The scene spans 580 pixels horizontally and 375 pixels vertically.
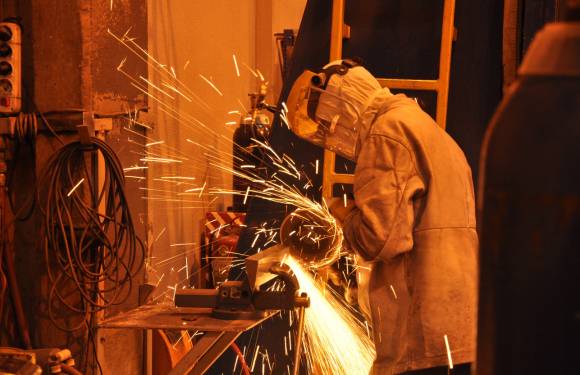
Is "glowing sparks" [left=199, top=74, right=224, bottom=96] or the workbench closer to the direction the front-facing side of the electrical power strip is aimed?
the workbench

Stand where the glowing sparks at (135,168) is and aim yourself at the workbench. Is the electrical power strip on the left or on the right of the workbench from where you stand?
right

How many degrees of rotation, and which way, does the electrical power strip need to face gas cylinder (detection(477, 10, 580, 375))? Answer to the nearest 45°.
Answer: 0° — it already faces it

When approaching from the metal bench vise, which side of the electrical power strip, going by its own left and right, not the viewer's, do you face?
left

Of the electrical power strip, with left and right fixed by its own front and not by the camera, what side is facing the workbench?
left
